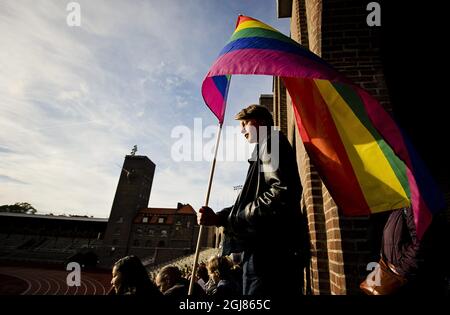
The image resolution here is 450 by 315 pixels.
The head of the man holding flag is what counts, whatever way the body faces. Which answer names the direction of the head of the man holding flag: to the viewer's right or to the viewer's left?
to the viewer's left

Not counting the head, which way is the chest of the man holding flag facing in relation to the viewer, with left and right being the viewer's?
facing to the left of the viewer

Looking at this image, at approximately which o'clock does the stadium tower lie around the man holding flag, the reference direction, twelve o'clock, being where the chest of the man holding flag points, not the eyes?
The stadium tower is roughly at 2 o'clock from the man holding flag.
